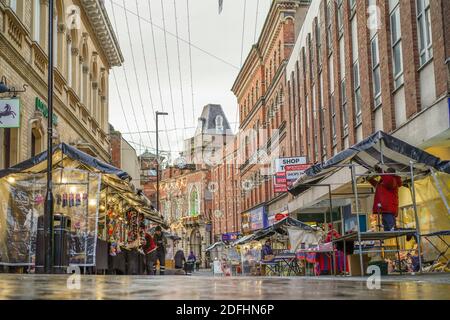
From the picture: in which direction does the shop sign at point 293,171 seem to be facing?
toward the camera

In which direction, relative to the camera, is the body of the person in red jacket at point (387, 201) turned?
away from the camera

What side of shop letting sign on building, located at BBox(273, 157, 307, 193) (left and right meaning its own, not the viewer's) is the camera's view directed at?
front

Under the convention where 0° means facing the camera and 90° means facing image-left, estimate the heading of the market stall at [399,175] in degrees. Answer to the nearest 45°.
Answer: approximately 90°

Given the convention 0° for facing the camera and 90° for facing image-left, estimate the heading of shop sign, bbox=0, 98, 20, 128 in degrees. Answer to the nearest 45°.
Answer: approximately 0°
